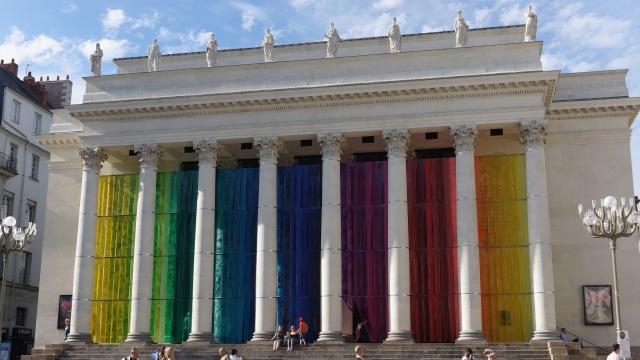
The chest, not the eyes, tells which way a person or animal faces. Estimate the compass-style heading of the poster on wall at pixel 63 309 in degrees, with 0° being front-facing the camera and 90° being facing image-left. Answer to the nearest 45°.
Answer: approximately 0°

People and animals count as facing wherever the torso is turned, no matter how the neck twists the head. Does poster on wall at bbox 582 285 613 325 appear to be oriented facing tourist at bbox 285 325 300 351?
no

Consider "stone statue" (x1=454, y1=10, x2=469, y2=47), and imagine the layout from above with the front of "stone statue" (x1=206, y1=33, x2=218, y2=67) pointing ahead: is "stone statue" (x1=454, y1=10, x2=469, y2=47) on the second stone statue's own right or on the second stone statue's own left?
on the second stone statue's own left

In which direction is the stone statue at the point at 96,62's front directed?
toward the camera

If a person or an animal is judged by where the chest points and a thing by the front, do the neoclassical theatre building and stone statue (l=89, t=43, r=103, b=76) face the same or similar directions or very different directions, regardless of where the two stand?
same or similar directions

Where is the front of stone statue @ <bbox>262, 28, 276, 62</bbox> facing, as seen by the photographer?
facing the viewer

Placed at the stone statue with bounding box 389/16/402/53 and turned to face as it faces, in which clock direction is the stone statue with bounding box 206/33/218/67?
the stone statue with bounding box 206/33/218/67 is roughly at 3 o'clock from the stone statue with bounding box 389/16/402/53.

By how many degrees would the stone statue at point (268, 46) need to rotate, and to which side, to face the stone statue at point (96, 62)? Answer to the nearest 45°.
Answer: approximately 90° to its right

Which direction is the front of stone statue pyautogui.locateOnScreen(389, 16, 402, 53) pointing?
toward the camera

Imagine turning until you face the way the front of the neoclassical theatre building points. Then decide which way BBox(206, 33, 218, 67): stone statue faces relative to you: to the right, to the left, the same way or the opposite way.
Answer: the same way

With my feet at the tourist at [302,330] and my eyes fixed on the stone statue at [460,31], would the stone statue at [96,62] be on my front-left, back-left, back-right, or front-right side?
back-left

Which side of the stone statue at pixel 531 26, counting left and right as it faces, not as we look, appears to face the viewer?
front
